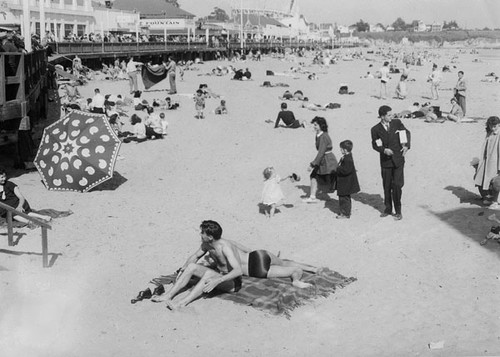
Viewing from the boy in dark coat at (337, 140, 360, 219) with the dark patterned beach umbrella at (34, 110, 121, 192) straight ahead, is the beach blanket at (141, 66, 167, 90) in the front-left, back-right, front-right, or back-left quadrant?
front-right

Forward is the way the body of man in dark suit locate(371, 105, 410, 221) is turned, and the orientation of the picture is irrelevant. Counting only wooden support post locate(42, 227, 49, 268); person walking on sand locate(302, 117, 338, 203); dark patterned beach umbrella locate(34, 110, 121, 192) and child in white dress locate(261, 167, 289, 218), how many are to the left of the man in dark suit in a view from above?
0

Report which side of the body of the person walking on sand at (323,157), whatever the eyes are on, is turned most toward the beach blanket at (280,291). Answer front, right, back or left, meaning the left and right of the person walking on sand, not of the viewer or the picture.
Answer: left

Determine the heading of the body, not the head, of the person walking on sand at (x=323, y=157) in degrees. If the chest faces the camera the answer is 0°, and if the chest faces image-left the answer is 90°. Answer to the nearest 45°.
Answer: approximately 90°

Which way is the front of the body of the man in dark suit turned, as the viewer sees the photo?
toward the camera

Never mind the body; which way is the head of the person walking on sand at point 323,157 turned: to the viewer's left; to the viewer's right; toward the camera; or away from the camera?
to the viewer's left

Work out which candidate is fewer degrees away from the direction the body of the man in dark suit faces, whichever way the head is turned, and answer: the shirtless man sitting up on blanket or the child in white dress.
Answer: the shirtless man sitting up on blanket

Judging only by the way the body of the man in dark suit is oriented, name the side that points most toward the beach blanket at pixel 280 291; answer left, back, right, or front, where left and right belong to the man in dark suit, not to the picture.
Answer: front

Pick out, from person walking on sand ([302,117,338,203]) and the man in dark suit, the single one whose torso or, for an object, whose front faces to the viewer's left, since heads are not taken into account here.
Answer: the person walking on sand
